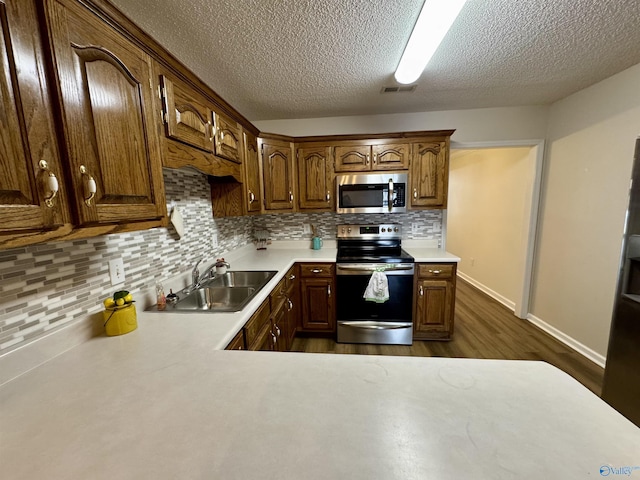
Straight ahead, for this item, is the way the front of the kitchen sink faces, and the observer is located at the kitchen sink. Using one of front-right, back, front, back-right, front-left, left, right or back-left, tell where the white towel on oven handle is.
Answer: front

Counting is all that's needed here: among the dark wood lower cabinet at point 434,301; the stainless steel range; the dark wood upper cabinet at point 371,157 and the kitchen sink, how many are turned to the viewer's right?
1

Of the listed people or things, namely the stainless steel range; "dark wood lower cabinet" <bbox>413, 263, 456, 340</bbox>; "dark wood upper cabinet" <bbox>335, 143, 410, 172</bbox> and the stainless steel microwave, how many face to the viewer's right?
0

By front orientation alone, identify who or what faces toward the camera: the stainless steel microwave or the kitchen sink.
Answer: the stainless steel microwave

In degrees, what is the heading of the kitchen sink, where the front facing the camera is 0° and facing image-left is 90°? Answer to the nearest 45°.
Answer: approximately 270°

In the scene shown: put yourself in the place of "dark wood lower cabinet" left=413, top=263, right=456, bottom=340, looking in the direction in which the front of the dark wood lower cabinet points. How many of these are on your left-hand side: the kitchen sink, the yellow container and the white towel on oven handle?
0

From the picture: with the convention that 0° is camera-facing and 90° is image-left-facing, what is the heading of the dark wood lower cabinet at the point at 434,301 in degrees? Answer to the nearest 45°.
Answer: approximately 0°

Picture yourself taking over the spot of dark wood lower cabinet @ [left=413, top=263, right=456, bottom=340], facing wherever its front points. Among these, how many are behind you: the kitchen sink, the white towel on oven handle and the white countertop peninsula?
0

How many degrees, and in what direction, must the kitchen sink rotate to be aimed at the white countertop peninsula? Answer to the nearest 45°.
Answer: approximately 90° to its right

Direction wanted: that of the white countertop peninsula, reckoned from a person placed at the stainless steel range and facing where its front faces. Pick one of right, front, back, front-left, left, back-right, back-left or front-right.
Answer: front

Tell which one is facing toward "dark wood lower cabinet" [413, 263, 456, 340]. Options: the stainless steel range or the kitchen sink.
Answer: the kitchen sink

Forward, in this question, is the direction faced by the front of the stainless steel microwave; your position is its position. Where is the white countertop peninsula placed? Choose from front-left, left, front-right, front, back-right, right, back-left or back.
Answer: front

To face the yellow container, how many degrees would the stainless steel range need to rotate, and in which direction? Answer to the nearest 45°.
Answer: approximately 45° to its right

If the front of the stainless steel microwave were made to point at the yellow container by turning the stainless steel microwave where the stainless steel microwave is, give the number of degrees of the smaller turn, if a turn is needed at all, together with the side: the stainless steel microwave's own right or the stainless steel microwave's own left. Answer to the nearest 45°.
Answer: approximately 45° to the stainless steel microwave's own right

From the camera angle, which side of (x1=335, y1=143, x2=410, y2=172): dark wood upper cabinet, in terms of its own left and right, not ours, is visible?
front
